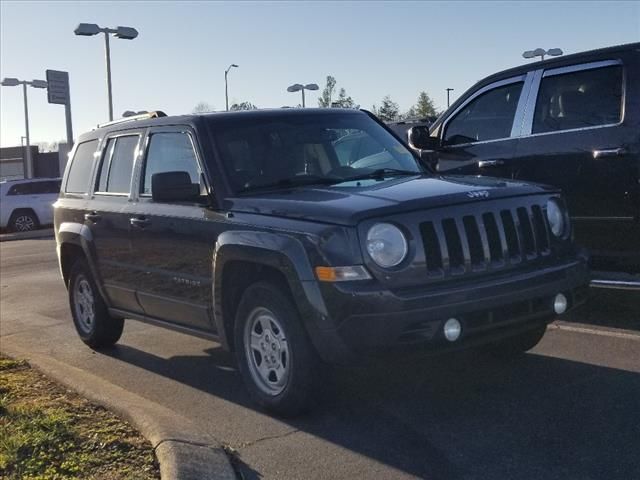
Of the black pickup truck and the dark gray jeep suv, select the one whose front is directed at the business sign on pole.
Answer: the black pickup truck

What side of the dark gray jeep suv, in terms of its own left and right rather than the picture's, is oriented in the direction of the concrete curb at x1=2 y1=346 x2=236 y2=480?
right

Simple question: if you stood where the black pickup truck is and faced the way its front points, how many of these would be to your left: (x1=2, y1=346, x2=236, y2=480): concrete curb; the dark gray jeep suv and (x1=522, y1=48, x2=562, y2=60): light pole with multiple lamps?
2

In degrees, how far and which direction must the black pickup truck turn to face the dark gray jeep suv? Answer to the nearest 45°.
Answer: approximately 90° to its left

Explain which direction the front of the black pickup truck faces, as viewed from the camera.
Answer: facing away from the viewer and to the left of the viewer

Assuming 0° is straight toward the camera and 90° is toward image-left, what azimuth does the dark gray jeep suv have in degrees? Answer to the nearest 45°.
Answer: approximately 315°

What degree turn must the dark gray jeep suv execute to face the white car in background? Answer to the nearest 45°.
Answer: approximately 180°

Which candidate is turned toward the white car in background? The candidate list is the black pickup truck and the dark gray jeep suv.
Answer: the black pickup truck
